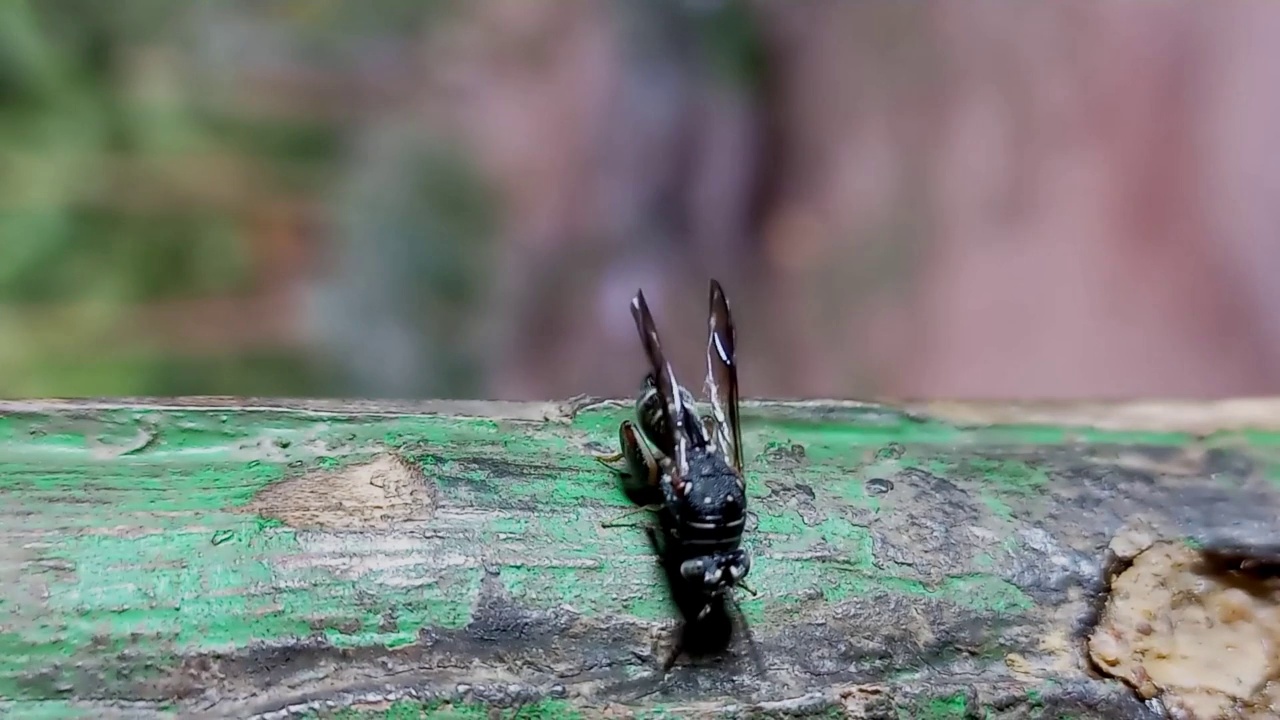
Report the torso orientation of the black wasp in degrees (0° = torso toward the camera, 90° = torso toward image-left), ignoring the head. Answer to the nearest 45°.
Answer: approximately 0°
